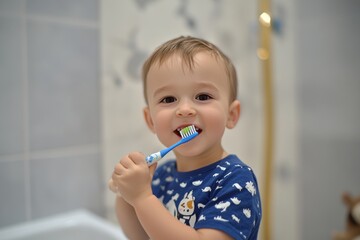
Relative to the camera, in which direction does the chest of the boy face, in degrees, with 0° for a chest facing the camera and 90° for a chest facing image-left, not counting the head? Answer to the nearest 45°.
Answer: approximately 45°
